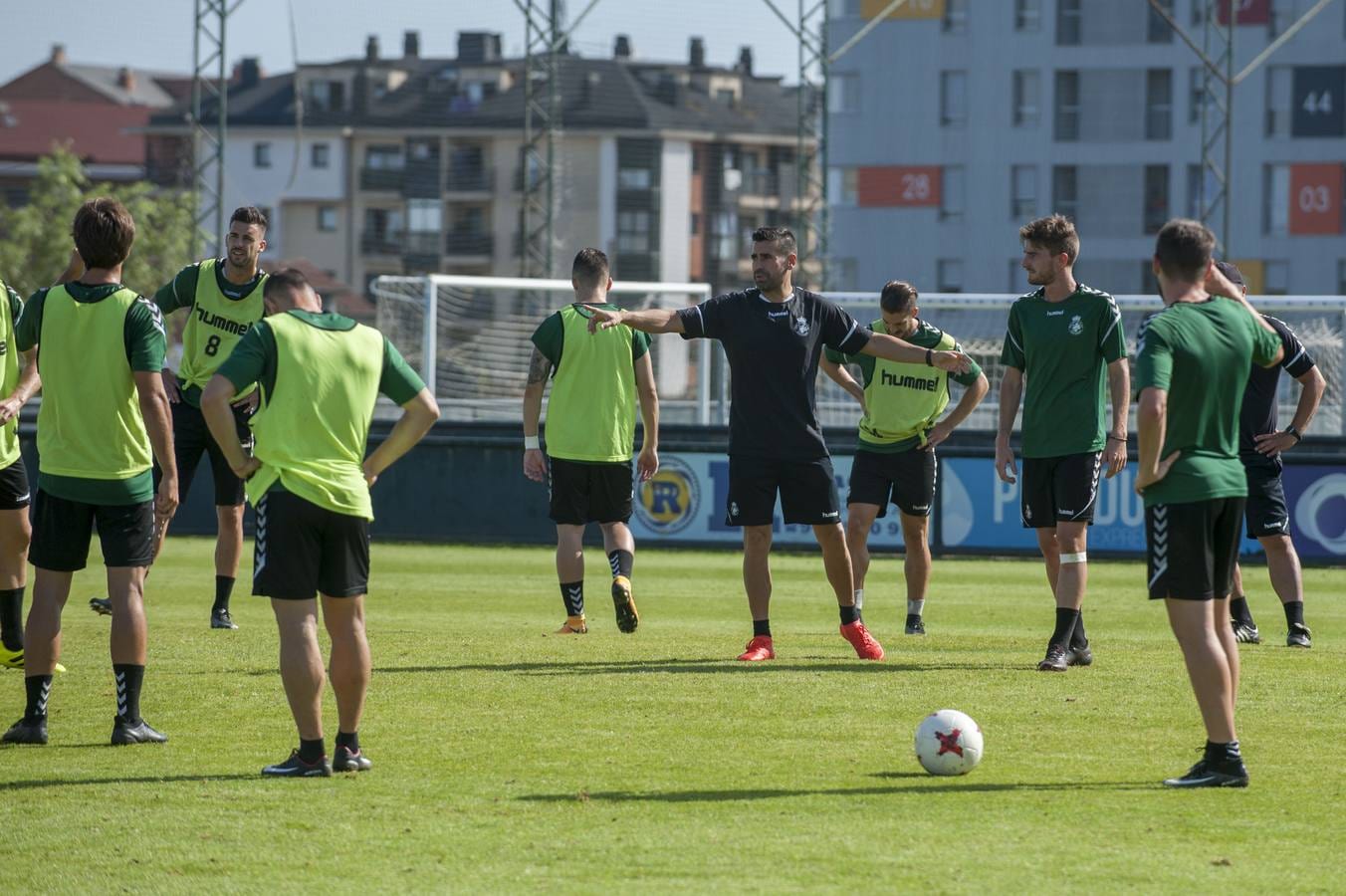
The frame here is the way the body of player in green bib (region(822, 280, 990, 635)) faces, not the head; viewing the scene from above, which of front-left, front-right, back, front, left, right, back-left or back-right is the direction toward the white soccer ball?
front

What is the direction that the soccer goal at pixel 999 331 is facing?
toward the camera

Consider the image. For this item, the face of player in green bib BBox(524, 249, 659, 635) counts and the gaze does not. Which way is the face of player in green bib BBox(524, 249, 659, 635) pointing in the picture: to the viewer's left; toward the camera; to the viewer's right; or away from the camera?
away from the camera

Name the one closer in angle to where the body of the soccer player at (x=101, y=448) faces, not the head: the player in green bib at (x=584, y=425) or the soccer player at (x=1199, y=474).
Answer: the player in green bib

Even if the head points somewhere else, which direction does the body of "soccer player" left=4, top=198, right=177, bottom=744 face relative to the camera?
away from the camera

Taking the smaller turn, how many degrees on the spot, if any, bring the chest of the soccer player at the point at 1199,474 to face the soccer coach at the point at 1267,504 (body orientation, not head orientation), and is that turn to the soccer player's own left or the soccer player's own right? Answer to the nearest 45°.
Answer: approximately 45° to the soccer player's own right

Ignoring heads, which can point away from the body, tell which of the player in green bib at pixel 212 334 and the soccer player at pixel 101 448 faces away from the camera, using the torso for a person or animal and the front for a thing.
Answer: the soccer player

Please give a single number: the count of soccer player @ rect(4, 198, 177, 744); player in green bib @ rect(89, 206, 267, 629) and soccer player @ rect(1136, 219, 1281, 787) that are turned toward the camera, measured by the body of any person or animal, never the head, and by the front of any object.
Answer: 1

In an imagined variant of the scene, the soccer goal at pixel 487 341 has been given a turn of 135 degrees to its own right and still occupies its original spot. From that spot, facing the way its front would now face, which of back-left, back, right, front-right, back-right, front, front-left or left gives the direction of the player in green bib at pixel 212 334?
left

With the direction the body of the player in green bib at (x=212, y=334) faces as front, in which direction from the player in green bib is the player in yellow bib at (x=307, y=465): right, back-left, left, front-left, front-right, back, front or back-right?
front

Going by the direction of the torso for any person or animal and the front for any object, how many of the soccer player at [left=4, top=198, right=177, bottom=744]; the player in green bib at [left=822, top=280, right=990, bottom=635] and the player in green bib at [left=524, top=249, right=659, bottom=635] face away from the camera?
2

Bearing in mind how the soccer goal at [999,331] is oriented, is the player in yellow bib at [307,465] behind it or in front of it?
in front

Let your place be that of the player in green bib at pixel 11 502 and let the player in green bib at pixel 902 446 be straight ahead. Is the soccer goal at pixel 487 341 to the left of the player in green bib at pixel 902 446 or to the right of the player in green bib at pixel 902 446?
left
